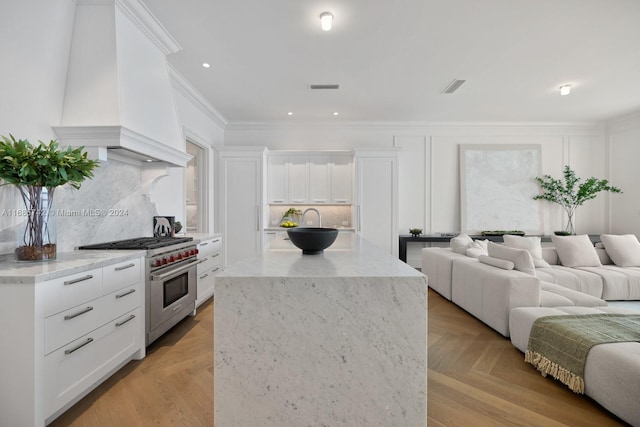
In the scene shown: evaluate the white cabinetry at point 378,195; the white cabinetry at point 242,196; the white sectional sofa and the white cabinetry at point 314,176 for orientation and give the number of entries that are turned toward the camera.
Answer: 3

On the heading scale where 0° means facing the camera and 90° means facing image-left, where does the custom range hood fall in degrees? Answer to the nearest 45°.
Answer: approximately 315°

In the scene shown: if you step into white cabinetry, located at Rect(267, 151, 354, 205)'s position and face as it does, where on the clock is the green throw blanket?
The green throw blanket is roughly at 11 o'clock from the white cabinetry.

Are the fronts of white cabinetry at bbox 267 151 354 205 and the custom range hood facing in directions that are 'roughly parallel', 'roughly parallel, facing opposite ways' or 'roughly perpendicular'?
roughly perpendicular

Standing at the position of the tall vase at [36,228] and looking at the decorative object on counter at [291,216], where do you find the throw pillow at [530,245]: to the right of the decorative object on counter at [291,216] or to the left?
right

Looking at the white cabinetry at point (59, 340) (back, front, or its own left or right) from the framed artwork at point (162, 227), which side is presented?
left

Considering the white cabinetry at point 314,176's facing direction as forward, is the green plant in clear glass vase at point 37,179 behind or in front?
in front

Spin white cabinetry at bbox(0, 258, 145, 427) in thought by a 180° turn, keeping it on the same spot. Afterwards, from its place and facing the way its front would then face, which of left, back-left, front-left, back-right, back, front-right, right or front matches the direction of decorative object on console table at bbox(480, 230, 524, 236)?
back-right

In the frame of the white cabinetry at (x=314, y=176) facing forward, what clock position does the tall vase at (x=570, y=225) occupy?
The tall vase is roughly at 9 o'clock from the white cabinetry.

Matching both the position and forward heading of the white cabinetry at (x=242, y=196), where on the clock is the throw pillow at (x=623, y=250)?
The throw pillow is roughly at 10 o'clock from the white cabinetry.

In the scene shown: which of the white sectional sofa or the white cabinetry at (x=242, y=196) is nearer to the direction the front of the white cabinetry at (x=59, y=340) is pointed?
the white sectional sofa
